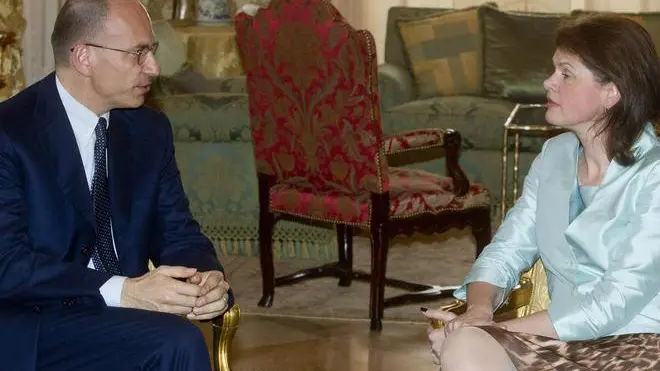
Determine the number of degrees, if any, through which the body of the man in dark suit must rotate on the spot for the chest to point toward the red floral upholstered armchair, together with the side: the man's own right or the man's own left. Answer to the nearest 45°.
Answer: approximately 90° to the man's own left

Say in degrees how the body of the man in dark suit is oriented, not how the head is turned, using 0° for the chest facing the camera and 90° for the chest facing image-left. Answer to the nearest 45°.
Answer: approximately 315°

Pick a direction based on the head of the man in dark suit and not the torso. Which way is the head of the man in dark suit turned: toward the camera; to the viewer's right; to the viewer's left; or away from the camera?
to the viewer's right

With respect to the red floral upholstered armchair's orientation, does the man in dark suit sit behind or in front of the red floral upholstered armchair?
behind

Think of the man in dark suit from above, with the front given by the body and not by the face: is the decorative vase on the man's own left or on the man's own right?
on the man's own left

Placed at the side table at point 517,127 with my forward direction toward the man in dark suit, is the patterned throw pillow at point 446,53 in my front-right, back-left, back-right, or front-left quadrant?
back-right
